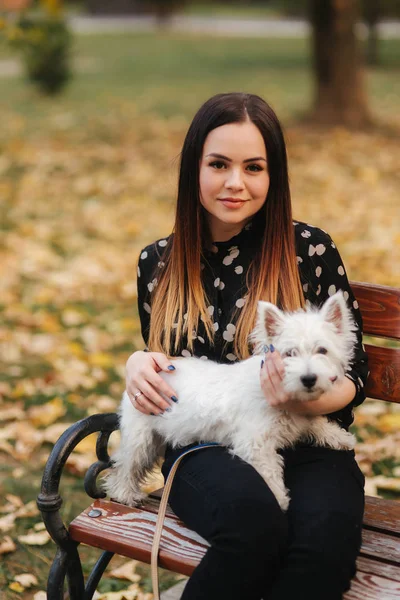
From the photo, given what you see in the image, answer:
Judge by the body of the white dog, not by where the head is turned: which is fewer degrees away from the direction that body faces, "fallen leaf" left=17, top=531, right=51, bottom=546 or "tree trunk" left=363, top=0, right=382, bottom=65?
the tree trunk

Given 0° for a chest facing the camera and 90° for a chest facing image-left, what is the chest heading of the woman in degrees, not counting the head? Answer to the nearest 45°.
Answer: approximately 0°

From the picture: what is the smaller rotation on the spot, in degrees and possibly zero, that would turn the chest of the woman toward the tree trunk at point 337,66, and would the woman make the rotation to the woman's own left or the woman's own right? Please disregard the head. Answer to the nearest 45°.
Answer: approximately 180°

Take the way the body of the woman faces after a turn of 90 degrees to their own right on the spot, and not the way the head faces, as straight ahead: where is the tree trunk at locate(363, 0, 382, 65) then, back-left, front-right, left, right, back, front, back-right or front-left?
right

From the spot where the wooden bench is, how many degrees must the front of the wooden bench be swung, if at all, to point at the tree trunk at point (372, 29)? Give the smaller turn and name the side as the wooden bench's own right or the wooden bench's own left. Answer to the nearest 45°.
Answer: approximately 135° to the wooden bench's own right

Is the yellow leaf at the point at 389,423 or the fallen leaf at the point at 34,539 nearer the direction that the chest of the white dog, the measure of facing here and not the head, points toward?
the yellow leaf

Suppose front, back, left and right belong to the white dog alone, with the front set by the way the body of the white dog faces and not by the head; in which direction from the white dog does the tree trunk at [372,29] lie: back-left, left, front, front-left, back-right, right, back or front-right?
left

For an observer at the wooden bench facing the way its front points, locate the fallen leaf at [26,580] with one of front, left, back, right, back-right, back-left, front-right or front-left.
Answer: right

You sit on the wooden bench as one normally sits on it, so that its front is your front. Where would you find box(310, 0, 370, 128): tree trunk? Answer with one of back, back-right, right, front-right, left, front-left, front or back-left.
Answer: back-right

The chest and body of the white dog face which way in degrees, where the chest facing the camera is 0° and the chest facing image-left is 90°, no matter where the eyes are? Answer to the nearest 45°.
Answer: approximately 270°
